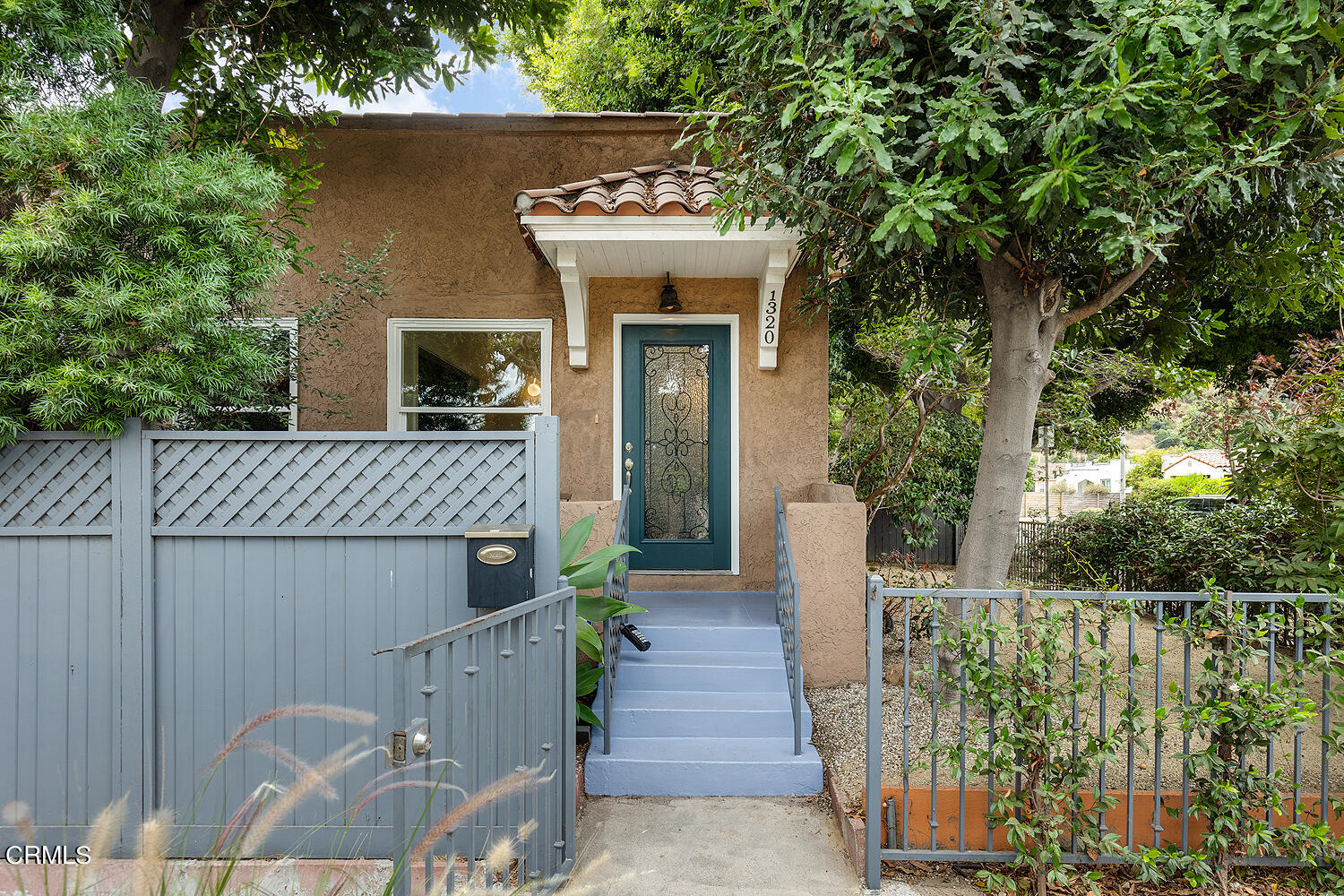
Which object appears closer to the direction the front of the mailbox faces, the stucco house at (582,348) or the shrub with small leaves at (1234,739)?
the shrub with small leaves

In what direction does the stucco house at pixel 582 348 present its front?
toward the camera

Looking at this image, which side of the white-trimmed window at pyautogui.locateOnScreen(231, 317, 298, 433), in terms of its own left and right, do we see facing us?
front

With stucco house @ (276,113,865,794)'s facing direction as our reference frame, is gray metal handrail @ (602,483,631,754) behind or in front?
in front

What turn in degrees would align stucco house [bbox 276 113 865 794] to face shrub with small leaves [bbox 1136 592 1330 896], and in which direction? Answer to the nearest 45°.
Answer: approximately 45° to its left

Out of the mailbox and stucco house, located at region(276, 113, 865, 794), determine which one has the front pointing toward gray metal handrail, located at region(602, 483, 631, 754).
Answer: the stucco house

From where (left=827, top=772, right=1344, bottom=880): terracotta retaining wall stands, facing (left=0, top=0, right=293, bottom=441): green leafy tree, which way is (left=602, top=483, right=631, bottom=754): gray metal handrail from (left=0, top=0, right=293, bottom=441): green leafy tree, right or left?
right
